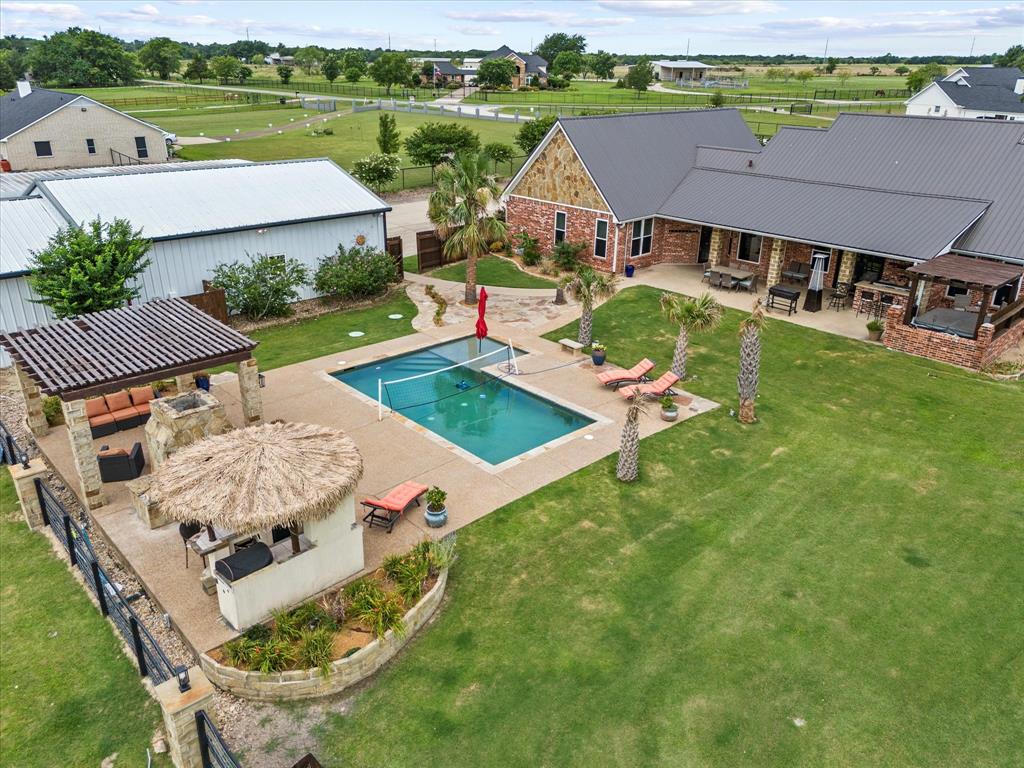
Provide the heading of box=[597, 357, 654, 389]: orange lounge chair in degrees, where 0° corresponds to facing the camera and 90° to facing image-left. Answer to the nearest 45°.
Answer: approximately 45°

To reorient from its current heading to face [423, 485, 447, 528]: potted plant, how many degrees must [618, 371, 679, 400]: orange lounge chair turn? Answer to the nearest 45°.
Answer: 0° — it already faces it

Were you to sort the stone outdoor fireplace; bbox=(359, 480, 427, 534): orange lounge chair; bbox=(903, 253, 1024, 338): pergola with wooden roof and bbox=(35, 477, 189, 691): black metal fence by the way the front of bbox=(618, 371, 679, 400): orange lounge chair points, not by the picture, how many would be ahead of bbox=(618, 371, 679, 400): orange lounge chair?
3

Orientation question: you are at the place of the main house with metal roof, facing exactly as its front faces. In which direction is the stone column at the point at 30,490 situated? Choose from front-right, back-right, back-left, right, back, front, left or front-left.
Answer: back

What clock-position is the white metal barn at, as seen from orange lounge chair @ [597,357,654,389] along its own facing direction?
The white metal barn is roughly at 2 o'clock from the orange lounge chair.

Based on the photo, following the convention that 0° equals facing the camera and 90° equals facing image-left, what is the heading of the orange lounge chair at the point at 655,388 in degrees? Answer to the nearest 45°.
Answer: approximately 45°
